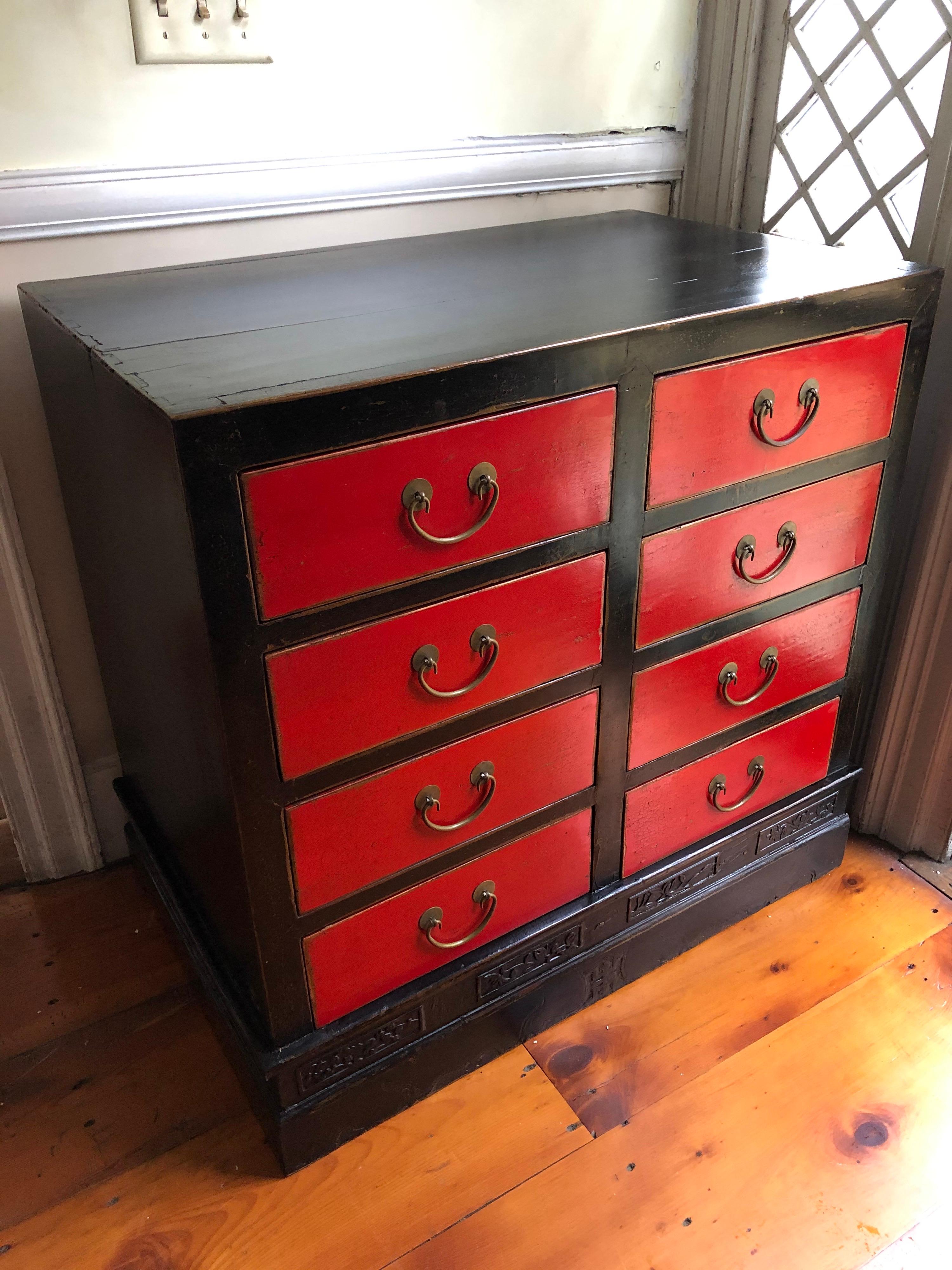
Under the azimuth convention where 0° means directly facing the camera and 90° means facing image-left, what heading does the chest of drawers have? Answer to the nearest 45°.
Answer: approximately 315°

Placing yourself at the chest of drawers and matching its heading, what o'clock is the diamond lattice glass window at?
The diamond lattice glass window is roughly at 9 o'clock from the chest of drawers.
